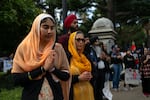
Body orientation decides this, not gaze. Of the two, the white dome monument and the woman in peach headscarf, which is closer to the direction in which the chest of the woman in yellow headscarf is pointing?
the woman in peach headscarf

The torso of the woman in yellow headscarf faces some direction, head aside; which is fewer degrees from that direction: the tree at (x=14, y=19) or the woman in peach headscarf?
the woman in peach headscarf

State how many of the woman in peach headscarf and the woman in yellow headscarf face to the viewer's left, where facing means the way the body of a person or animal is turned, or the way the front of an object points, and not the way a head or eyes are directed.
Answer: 0

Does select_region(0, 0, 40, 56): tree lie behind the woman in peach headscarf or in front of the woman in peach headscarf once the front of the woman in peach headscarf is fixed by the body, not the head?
behind

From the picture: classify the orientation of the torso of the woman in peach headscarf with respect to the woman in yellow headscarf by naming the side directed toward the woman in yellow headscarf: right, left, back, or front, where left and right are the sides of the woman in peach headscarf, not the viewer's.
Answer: left

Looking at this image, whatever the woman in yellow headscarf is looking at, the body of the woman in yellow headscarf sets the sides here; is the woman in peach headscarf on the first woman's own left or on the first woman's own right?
on the first woman's own right

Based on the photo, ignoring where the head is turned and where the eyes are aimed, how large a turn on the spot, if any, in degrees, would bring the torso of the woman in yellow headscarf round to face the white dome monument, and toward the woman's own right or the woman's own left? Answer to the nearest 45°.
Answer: approximately 135° to the woman's own left

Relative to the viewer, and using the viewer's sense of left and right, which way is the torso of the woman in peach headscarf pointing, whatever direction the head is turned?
facing the viewer and to the right of the viewer
